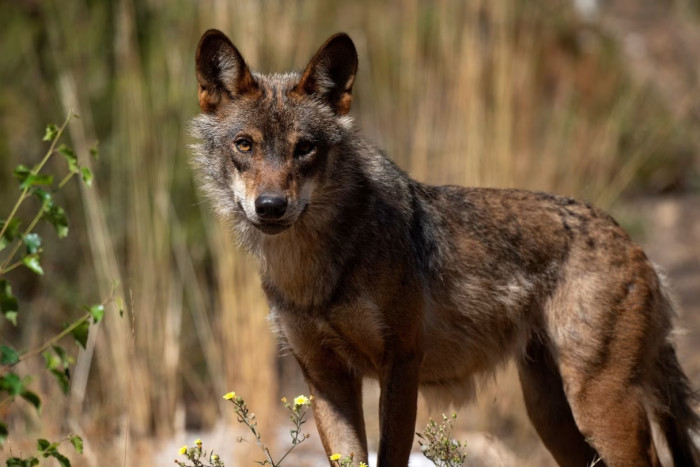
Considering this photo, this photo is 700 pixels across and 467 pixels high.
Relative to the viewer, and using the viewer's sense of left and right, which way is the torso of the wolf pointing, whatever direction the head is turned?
facing the viewer and to the left of the viewer
